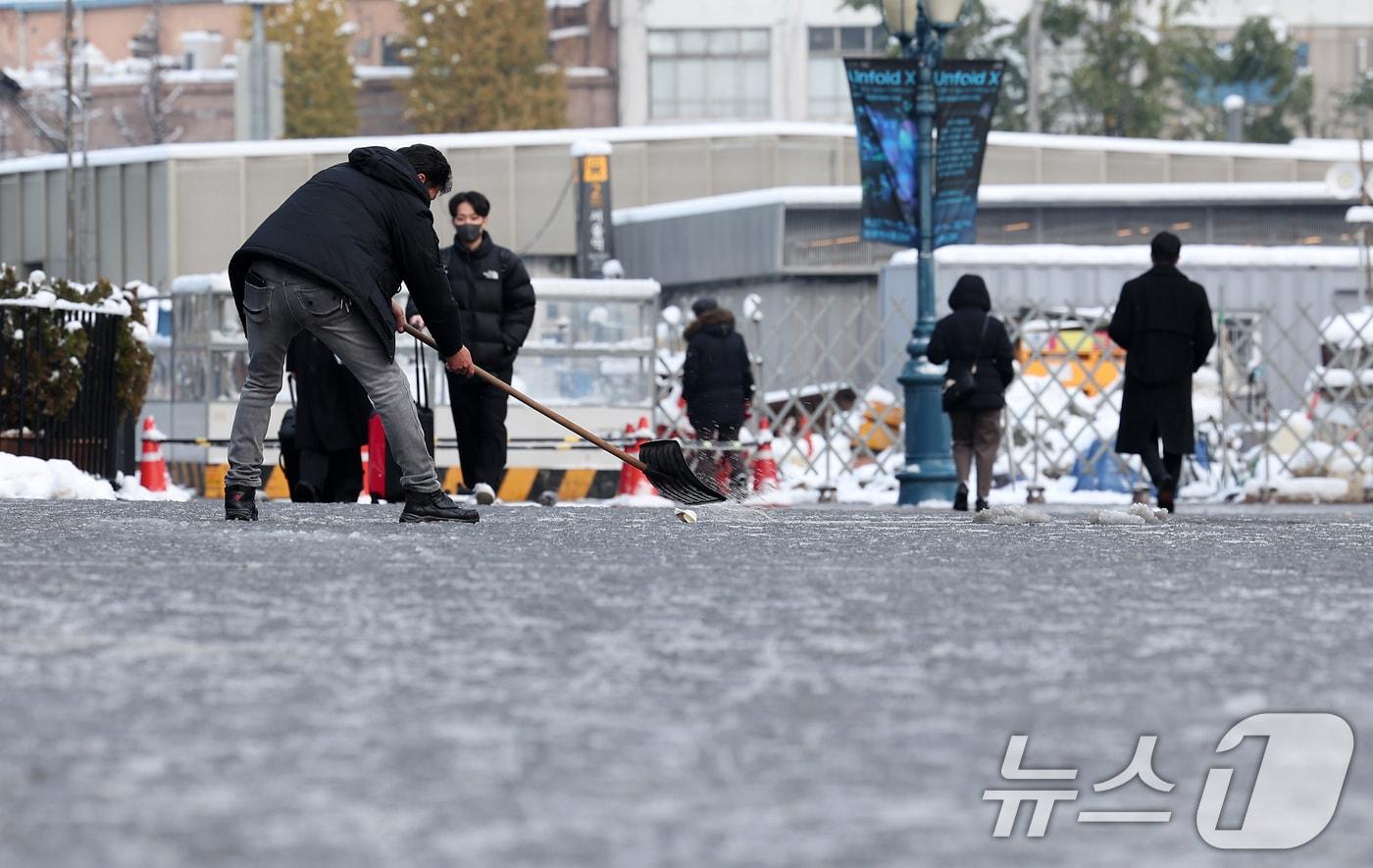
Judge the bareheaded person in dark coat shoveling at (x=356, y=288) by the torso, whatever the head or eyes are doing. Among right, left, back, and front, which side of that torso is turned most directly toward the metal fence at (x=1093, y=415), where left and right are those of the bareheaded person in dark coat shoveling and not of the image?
front

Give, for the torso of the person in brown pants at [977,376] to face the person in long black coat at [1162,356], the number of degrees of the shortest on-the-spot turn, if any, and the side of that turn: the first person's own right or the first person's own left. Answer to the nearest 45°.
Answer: approximately 135° to the first person's own right

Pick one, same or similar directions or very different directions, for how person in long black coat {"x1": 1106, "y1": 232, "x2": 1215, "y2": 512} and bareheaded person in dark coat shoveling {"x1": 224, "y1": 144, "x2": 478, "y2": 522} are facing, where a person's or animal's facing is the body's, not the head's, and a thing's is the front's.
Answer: same or similar directions

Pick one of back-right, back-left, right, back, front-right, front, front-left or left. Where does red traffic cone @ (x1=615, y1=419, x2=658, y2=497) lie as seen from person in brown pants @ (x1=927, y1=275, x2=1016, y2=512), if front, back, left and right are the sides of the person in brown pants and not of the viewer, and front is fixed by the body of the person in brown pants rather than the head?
front-left

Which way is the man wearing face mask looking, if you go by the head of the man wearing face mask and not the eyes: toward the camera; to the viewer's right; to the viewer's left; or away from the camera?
toward the camera

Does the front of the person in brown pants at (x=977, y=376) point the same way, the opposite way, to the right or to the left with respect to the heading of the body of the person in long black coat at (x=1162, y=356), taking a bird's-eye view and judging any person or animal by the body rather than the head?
the same way

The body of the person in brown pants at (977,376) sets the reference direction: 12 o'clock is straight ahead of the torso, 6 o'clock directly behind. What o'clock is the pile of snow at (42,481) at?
The pile of snow is roughly at 8 o'clock from the person in brown pants.

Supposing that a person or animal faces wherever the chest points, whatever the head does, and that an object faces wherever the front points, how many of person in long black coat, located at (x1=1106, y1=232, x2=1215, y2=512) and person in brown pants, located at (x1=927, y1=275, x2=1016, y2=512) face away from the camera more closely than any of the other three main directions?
2

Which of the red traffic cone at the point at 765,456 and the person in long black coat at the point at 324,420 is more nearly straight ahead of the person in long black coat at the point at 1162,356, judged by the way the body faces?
the red traffic cone

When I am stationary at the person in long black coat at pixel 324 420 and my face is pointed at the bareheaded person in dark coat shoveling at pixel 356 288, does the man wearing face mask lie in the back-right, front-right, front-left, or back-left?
front-left

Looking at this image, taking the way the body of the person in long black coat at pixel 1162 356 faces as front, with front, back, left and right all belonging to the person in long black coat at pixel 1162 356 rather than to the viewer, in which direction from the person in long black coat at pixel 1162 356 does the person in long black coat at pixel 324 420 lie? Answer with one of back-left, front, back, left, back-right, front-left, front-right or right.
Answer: left

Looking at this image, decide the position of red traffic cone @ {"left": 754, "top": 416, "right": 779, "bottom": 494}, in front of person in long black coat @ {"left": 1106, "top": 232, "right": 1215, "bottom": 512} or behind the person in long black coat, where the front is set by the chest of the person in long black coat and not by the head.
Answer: in front

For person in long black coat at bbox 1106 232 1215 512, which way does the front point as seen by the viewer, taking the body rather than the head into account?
away from the camera

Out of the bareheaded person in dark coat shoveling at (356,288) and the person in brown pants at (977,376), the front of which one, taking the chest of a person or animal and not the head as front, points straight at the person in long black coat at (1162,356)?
the bareheaded person in dark coat shoveling

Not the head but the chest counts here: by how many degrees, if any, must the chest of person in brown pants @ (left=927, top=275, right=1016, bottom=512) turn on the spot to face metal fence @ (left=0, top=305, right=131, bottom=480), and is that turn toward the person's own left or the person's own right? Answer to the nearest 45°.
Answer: approximately 90° to the person's own left

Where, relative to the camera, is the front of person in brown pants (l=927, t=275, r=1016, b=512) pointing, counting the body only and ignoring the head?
away from the camera

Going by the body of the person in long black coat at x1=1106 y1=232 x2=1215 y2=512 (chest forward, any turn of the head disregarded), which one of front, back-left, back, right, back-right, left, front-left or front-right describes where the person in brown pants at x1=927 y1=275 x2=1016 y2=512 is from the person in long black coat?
front-left

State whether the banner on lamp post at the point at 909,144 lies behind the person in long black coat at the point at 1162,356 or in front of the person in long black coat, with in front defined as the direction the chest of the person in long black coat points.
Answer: in front

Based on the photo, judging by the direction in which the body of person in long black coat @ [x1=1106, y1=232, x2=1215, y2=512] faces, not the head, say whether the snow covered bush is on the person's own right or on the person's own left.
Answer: on the person's own left

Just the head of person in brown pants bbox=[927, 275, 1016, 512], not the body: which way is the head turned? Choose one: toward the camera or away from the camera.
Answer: away from the camera
